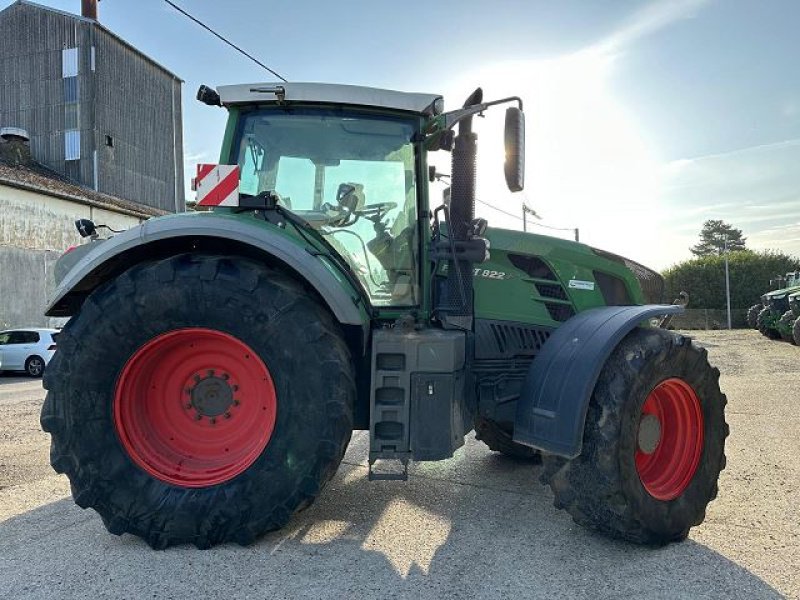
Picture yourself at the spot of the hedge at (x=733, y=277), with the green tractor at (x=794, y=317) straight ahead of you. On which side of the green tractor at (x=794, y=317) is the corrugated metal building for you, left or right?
right

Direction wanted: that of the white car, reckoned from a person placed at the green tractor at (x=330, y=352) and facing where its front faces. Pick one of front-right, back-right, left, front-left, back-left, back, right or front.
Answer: back-left

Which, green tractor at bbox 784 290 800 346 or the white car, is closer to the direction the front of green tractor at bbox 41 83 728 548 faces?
the green tractor

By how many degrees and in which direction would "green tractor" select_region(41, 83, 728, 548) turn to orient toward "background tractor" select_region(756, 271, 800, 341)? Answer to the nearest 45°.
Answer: approximately 45° to its left

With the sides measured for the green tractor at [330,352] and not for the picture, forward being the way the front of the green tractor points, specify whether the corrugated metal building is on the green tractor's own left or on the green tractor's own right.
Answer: on the green tractor's own left

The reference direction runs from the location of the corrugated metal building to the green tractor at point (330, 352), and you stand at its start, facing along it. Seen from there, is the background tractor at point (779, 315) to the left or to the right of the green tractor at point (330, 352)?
left

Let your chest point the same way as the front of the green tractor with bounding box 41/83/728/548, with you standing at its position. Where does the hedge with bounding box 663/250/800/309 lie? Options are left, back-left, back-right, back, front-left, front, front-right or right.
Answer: front-left

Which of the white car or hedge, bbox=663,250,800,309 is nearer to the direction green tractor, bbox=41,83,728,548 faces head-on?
the hedge

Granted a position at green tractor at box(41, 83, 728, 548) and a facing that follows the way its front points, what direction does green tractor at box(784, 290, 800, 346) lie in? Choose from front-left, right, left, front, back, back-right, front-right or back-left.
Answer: front-left

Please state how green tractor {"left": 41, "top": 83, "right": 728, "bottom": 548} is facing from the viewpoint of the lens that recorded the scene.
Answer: facing to the right of the viewer

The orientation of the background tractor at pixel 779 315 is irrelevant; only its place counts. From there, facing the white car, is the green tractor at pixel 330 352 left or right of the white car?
left
